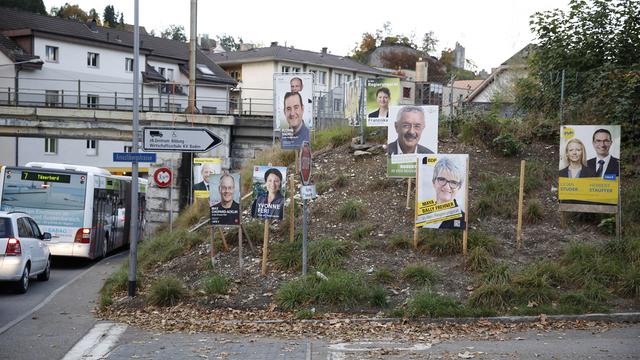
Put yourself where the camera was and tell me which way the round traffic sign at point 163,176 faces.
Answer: facing the viewer

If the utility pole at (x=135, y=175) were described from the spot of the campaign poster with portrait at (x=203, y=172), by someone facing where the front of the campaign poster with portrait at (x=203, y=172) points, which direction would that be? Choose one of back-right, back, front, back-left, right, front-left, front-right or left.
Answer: front

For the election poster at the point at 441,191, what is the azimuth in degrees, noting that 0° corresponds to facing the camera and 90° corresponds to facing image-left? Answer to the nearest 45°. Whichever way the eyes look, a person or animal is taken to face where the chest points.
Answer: approximately 0°

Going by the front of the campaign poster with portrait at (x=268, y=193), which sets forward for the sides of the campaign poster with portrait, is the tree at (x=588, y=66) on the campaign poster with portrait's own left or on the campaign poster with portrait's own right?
on the campaign poster with portrait's own left

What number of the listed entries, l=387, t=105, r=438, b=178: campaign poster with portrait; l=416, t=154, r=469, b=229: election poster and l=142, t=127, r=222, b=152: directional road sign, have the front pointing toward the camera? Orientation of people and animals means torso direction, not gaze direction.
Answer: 3

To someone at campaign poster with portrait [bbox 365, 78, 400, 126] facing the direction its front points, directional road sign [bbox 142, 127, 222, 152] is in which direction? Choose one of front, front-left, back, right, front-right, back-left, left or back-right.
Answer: front-right

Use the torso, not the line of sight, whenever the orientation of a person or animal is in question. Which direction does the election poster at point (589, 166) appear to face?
toward the camera

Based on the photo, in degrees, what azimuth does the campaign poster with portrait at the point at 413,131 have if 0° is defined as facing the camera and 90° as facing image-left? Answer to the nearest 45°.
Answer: approximately 0°

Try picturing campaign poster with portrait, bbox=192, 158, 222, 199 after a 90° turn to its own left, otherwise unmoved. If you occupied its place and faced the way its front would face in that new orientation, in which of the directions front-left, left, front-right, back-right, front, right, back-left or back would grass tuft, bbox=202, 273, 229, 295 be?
right

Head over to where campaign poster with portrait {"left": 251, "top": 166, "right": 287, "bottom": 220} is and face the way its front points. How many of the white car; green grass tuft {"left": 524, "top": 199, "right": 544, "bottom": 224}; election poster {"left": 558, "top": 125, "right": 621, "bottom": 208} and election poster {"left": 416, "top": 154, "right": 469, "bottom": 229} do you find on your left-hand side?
3

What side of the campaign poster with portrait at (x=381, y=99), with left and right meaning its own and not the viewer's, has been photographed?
front

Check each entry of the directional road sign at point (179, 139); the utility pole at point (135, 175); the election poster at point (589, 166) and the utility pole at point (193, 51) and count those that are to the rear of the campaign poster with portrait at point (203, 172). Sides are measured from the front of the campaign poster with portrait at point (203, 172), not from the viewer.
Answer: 1
